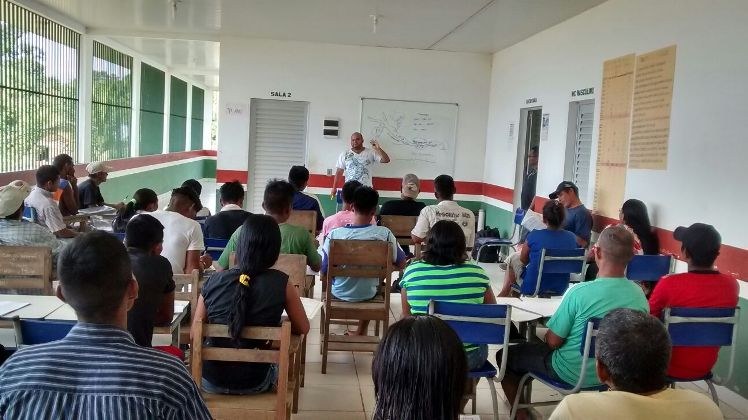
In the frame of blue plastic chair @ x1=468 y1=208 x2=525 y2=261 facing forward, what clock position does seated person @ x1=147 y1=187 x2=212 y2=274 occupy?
The seated person is roughly at 10 o'clock from the blue plastic chair.

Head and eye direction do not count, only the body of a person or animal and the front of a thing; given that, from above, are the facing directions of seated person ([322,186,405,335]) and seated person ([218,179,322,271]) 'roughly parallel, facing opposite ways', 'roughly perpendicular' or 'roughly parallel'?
roughly parallel

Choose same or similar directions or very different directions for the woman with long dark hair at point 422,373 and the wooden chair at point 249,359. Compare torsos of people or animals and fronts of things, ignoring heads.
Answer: same or similar directions

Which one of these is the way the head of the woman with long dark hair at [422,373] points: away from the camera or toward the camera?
away from the camera

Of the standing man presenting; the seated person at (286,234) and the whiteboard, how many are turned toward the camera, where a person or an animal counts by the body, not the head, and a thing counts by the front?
2

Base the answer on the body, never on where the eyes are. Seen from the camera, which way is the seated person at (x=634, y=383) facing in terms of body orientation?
away from the camera

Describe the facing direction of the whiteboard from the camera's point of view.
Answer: facing the viewer

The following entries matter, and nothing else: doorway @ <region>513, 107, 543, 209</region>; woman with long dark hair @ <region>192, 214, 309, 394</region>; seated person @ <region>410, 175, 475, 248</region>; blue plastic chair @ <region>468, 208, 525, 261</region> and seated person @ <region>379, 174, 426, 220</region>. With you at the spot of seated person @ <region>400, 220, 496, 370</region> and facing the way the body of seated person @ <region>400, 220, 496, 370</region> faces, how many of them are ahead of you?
4

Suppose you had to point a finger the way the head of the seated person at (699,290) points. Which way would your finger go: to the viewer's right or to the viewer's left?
to the viewer's left

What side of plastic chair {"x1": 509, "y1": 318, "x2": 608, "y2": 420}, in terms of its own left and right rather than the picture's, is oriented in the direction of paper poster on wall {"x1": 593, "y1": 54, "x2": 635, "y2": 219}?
right

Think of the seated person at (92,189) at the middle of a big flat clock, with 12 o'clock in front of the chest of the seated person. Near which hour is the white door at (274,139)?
The white door is roughly at 11 o'clock from the seated person.

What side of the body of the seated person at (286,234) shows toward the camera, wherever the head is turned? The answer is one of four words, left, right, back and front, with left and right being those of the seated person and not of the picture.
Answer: back

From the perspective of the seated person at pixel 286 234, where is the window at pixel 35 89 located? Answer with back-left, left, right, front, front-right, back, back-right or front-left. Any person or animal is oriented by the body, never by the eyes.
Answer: front-left

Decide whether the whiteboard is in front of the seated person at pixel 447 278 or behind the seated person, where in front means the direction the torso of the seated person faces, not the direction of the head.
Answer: in front

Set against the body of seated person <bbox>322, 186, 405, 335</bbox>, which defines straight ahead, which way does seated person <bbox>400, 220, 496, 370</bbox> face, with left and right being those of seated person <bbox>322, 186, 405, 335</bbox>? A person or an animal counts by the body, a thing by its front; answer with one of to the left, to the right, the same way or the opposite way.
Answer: the same way

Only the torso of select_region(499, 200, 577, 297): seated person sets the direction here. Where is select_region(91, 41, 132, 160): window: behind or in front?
in front

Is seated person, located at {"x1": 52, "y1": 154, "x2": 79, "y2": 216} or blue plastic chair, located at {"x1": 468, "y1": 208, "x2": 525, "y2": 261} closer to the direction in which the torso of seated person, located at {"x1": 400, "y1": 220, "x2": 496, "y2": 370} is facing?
the blue plastic chair

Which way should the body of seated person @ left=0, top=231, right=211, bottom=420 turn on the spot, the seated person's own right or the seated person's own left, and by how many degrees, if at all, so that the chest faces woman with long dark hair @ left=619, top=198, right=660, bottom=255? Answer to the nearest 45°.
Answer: approximately 45° to the seated person's own right

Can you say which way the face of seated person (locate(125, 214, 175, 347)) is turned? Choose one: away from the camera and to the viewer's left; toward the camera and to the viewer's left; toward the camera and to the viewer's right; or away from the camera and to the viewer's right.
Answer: away from the camera and to the viewer's right

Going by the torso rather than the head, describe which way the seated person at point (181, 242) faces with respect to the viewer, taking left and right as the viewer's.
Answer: facing away from the viewer and to the right of the viewer
